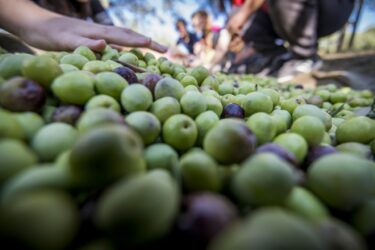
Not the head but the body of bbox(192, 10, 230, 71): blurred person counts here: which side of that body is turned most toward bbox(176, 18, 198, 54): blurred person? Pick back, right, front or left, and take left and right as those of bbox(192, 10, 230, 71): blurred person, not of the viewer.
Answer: right

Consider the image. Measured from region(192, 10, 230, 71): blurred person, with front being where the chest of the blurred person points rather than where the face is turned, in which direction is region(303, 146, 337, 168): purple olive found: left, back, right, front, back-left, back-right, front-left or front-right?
front-left

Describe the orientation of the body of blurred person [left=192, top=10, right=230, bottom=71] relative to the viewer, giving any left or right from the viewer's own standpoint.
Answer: facing the viewer and to the left of the viewer

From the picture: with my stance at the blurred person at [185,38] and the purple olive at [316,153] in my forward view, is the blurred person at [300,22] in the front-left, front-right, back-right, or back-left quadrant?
front-left

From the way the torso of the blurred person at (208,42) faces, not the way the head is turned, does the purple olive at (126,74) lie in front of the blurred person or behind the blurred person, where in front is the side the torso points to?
in front

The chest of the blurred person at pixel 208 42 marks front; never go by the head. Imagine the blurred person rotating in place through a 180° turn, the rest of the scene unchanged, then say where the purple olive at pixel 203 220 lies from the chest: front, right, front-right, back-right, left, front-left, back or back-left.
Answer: back-right

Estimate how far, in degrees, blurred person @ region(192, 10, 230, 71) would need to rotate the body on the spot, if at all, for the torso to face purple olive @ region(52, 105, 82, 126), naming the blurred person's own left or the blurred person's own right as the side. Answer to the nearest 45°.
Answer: approximately 45° to the blurred person's own left

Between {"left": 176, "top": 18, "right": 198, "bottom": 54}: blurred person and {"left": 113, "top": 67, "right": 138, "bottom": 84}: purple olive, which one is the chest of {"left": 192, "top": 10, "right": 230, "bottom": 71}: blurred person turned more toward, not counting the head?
the purple olive

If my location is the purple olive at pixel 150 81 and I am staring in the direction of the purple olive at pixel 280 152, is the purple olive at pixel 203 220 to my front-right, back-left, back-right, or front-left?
front-right

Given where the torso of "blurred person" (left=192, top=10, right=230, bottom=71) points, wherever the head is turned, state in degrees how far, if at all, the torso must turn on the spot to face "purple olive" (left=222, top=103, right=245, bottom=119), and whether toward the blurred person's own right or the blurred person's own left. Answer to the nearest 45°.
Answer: approximately 45° to the blurred person's own left
